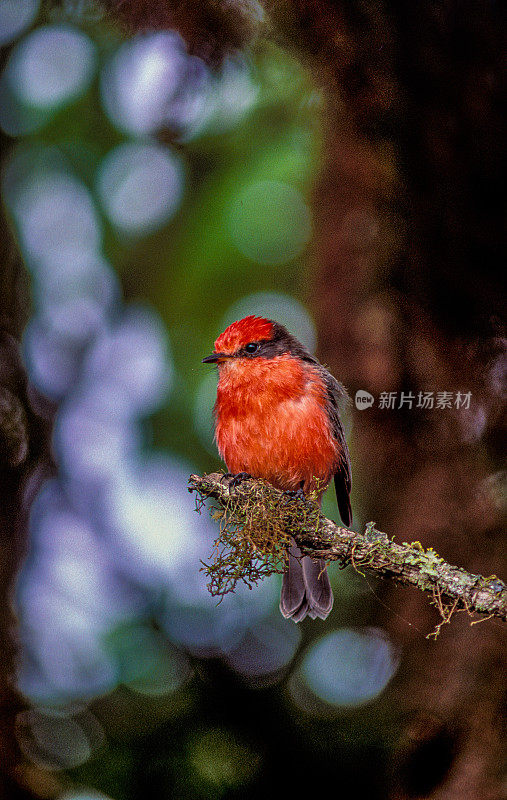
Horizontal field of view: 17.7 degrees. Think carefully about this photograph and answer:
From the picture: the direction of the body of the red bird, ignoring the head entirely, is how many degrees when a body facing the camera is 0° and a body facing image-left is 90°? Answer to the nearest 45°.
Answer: approximately 45°
